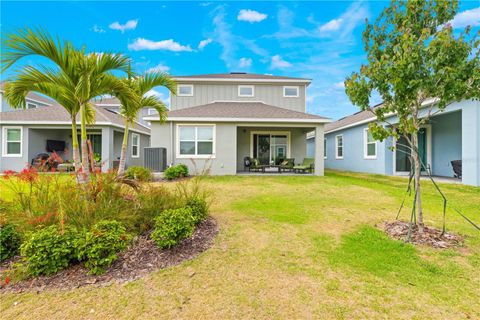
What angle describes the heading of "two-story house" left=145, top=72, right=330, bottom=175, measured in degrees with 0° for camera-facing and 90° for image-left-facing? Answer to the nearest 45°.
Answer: approximately 180°

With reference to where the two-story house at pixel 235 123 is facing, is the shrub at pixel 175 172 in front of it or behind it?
behind

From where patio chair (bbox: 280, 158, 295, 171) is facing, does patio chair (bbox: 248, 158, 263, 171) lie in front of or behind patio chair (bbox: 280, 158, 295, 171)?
in front

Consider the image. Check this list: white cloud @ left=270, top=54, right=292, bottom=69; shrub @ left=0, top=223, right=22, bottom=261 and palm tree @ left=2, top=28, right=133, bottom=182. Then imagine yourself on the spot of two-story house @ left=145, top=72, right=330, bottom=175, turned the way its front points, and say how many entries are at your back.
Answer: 2

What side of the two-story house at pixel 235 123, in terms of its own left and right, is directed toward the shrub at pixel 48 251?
back

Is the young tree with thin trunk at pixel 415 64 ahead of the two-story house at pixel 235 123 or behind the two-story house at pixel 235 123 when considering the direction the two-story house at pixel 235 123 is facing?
behind

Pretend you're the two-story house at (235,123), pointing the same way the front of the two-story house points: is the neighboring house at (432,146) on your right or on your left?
on your right

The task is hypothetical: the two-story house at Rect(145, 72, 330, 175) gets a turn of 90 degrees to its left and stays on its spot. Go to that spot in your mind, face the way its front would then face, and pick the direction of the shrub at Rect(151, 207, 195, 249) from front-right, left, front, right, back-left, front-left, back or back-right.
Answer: left

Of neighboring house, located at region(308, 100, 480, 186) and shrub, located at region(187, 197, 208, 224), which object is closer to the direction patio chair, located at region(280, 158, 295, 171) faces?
the shrub

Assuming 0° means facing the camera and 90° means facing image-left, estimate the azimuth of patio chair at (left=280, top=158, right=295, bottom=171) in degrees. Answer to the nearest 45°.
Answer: approximately 45°
